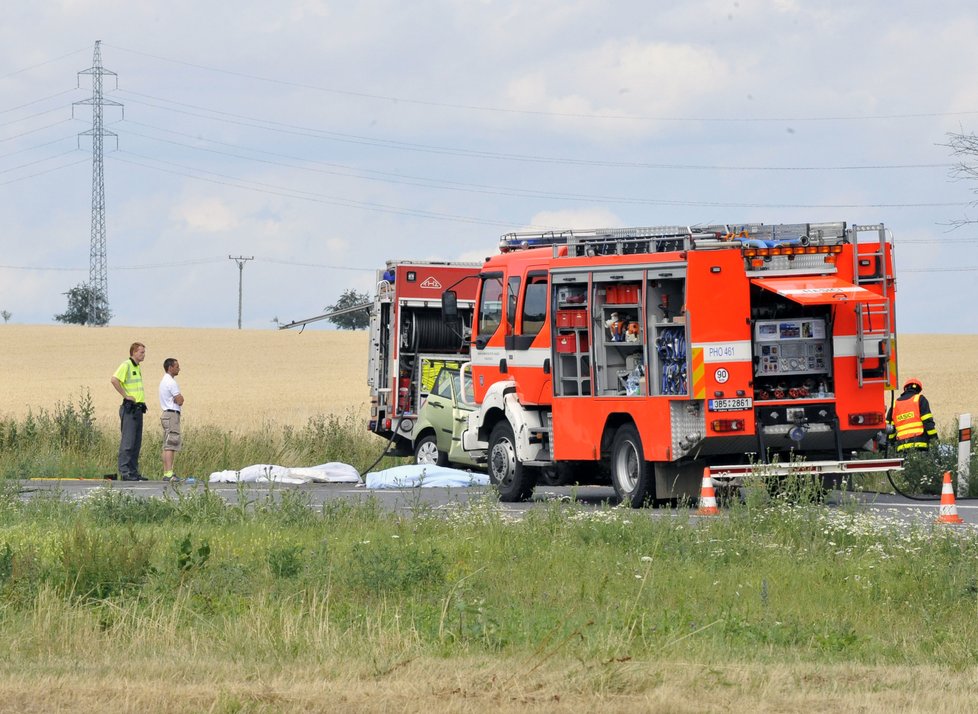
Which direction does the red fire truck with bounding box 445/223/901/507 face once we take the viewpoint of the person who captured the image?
facing away from the viewer and to the left of the viewer

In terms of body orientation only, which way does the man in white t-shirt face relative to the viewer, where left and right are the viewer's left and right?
facing to the right of the viewer

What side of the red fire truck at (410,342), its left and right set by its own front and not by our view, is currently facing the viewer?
right

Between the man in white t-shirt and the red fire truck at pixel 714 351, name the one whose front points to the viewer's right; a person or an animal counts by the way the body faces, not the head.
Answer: the man in white t-shirt

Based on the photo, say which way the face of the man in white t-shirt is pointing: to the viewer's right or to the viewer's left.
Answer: to the viewer's right

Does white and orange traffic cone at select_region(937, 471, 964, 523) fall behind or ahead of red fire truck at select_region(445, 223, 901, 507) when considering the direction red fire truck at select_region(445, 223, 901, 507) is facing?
behind
